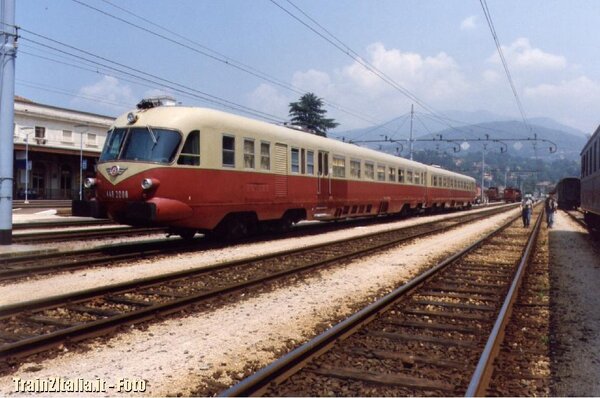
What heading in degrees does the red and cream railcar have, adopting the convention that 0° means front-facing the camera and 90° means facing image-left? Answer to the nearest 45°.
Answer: approximately 45°

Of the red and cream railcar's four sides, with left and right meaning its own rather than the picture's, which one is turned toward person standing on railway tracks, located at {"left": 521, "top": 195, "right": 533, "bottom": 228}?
back

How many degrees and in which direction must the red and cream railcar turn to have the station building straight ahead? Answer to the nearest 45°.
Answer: approximately 90° to its right

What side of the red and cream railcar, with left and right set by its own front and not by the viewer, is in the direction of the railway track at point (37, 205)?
right
